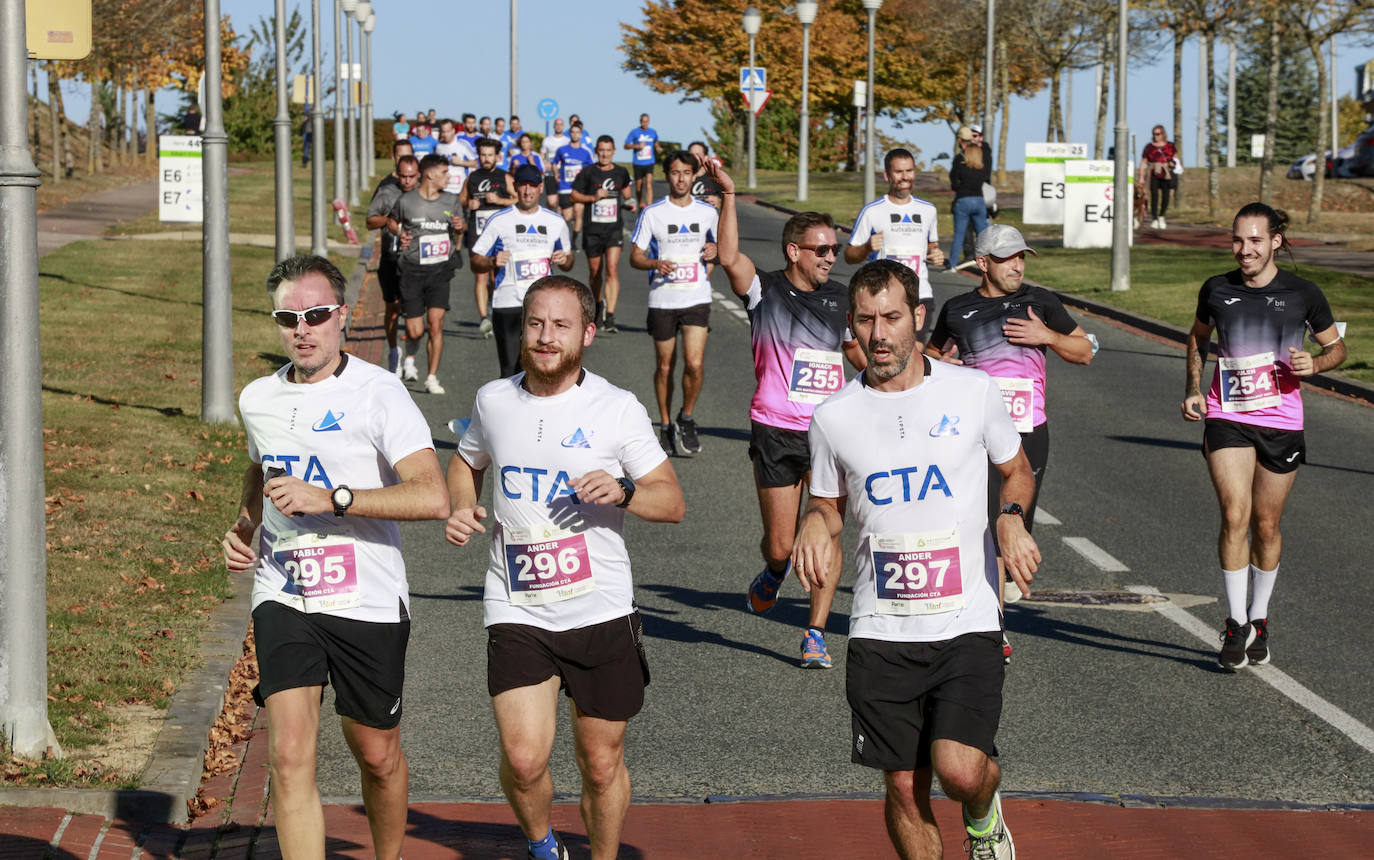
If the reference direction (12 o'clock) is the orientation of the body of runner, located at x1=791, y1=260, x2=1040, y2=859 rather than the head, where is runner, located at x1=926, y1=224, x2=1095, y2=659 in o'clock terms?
runner, located at x1=926, y1=224, x2=1095, y2=659 is roughly at 6 o'clock from runner, located at x1=791, y1=260, x2=1040, y2=859.

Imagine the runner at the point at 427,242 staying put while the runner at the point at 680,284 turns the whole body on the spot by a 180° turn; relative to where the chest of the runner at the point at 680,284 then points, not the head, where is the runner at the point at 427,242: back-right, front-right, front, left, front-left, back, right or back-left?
front-left

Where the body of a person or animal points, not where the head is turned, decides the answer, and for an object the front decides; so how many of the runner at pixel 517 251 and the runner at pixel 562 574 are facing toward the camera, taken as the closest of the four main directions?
2

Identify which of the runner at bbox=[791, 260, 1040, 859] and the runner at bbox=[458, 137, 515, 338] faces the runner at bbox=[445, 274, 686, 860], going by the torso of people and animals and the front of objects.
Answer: the runner at bbox=[458, 137, 515, 338]

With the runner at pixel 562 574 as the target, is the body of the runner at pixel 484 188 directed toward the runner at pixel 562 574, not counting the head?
yes

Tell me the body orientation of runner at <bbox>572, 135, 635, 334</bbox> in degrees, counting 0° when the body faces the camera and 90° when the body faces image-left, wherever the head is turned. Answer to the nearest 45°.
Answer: approximately 0°
